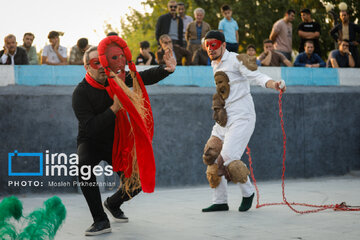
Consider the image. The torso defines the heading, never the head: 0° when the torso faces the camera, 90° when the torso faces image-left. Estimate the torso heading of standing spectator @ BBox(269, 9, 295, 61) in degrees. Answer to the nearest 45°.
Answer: approximately 315°

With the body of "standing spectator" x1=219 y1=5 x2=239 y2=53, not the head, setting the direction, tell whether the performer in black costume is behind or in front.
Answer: in front

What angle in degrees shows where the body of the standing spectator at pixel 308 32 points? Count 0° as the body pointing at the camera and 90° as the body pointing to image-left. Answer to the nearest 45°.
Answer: approximately 0°

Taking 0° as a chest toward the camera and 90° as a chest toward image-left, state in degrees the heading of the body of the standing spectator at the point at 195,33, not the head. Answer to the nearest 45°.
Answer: approximately 0°

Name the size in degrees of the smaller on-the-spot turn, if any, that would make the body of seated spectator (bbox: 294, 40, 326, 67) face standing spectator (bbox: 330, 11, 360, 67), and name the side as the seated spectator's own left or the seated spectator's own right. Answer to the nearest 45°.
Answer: approximately 135° to the seated spectator's own left

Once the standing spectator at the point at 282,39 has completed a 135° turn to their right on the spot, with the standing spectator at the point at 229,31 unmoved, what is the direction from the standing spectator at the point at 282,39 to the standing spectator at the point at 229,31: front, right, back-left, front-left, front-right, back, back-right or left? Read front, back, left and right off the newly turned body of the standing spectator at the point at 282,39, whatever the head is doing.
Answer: front-left

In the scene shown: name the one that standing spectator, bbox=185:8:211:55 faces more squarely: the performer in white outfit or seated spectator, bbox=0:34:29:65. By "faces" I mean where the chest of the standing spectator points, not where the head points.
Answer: the performer in white outfit

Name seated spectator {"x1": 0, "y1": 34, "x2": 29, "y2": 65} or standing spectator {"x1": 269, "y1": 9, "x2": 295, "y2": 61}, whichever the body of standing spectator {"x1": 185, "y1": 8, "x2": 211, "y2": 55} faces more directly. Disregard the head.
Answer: the seated spectator

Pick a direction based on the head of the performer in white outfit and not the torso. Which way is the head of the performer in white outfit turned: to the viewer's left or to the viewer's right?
to the viewer's left

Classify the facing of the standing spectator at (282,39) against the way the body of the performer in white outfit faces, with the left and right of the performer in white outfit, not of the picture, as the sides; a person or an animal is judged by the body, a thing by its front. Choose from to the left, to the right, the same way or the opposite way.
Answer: to the left

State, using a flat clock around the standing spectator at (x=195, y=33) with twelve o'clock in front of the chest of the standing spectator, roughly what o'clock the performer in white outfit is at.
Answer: The performer in white outfit is roughly at 12 o'clock from the standing spectator.

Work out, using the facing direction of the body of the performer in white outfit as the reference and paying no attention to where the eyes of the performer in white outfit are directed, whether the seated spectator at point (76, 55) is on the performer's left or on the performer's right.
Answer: on the performer's right
